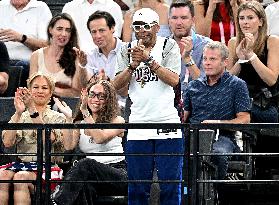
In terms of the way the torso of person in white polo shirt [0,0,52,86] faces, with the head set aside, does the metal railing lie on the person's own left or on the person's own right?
on the person's own left

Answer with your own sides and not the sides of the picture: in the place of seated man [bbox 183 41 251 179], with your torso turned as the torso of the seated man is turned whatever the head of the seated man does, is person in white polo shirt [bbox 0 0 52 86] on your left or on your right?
on your right

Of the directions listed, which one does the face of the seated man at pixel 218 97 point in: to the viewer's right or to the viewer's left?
to the viewer's left

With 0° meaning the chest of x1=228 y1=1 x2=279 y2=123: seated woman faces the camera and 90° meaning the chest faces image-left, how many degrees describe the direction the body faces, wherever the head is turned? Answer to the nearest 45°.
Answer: approximately 45°

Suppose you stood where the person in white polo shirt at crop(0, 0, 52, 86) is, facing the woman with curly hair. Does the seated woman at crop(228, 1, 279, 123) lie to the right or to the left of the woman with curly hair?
left
